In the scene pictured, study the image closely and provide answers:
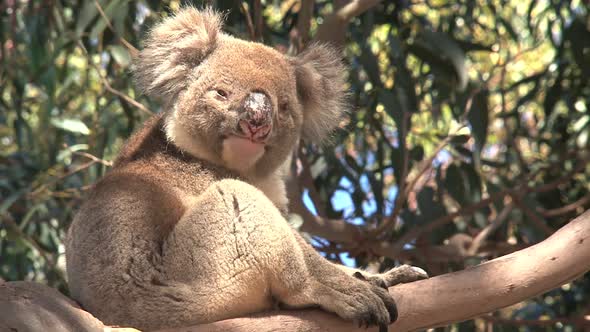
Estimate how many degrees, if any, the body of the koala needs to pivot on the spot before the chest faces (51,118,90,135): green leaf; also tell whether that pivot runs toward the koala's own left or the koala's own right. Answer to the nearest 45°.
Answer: approximately 135° to the koala's own left

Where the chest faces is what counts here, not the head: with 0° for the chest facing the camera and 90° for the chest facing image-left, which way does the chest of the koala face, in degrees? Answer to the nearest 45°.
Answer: approximately 270°

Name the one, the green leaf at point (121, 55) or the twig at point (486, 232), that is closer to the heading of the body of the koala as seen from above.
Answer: the twig

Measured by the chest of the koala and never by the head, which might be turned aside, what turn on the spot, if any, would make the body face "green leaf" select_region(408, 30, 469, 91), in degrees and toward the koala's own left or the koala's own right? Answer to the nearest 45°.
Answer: approximately 45° to the koala's own left

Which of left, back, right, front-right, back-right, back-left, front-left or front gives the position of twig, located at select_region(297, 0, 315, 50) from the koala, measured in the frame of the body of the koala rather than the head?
left

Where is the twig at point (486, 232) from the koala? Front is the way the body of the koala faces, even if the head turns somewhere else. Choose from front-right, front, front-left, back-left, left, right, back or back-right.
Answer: front-left

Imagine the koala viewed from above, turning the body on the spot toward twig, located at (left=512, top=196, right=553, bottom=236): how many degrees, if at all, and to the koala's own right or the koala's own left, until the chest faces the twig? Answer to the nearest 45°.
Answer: approximately 45° to the koala's own left

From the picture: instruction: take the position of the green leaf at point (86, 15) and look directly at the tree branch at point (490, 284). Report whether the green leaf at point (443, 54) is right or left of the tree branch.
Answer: left

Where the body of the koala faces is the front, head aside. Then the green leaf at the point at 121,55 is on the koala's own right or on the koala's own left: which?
on the koala's own left

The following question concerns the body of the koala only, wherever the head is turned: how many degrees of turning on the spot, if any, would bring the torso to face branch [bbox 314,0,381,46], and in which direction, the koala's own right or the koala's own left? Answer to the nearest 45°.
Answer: approximately 90° to the koala's own left

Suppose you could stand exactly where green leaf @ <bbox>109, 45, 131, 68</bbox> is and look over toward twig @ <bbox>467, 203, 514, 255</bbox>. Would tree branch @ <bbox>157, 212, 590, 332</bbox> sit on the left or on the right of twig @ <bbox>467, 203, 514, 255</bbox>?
right

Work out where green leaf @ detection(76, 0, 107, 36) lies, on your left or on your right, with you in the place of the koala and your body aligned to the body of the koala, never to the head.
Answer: on your left
